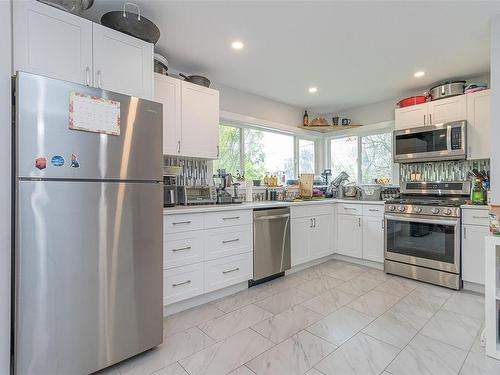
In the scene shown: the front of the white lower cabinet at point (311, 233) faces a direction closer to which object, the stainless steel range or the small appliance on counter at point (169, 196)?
the stainless steel range

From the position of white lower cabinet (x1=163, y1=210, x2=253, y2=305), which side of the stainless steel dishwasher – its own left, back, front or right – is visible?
right

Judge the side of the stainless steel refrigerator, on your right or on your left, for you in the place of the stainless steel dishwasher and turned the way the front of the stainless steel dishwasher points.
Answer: on your right

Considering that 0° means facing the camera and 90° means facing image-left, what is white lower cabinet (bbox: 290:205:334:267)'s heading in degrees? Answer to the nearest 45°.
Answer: approximately 315°

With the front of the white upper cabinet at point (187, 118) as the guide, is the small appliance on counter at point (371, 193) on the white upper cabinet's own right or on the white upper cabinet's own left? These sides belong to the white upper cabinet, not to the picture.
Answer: on the white upper cabinet's own left

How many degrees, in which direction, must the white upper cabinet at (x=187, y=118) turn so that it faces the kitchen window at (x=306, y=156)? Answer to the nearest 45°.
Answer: approximately 90° to its left

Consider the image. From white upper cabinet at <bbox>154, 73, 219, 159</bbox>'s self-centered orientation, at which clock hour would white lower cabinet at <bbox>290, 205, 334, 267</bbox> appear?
The white lower cabinet is roughly at 10 o'clock from the white upper cabinet.

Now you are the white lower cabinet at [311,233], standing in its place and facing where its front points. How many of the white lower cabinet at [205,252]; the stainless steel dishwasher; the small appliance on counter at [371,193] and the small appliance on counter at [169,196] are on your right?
3
